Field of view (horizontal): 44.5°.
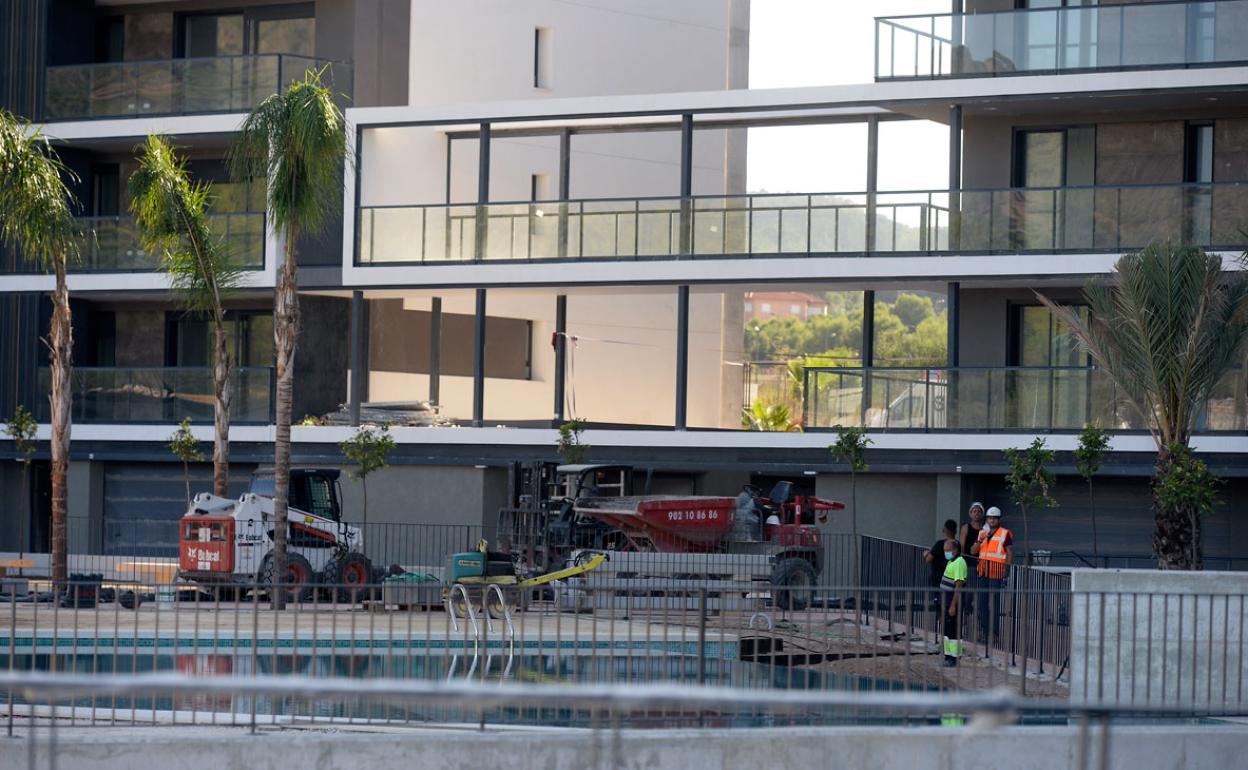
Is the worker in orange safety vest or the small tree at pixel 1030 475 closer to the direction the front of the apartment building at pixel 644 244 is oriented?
the worker in orange safety vest

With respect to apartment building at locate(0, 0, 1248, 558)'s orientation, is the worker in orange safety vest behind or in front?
in front

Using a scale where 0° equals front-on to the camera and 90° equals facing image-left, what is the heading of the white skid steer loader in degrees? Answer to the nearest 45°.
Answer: approximately 225°

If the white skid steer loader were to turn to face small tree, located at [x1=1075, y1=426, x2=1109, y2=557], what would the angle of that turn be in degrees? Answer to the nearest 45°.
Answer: approximately 45° to its right

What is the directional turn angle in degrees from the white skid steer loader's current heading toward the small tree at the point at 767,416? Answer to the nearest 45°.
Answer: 0° — it already faces it

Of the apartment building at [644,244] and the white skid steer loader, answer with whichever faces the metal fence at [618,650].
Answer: the apartment building

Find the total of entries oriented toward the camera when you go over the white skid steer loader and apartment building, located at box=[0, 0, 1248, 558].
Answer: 1

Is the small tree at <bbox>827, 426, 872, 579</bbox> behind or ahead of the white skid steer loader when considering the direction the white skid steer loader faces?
ahead

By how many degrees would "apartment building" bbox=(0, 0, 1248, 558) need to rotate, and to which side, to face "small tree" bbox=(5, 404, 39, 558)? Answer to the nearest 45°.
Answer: approximately 90° to its right

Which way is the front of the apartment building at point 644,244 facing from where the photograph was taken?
facing the viewer

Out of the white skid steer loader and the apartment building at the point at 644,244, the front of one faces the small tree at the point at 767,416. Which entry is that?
the white skid steer loader
